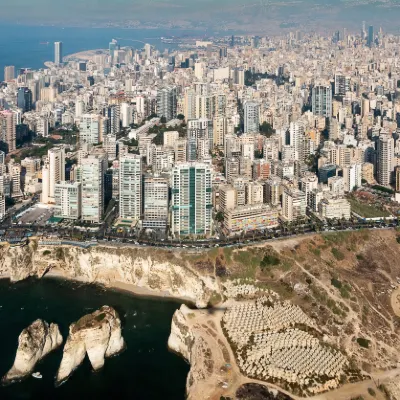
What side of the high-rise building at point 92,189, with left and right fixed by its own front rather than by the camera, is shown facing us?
front

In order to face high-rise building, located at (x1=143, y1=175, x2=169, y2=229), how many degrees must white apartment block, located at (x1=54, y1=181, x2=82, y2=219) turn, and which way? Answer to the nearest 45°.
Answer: approximately 90° to its left

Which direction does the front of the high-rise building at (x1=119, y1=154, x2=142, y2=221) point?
toward the camera

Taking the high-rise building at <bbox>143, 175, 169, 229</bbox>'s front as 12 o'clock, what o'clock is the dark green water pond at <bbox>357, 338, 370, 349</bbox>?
The dark green water pond is roughly at 11 o'clock from the high-rise building.

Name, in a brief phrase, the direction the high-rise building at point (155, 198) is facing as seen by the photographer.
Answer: facing the viewer

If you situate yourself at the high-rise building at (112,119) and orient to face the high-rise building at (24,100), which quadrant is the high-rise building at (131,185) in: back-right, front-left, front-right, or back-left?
back-left

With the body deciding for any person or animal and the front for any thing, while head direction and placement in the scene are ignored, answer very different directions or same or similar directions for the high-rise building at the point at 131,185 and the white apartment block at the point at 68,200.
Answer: same or similar directions

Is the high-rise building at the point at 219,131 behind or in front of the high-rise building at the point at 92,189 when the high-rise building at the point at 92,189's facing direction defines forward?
behind

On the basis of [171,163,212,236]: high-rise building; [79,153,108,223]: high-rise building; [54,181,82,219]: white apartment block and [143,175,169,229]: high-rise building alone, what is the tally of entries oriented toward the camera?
4

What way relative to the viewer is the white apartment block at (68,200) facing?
toward the camera

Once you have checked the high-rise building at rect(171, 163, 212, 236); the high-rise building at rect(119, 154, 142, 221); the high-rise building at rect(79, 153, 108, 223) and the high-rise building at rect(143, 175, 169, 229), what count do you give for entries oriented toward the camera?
4

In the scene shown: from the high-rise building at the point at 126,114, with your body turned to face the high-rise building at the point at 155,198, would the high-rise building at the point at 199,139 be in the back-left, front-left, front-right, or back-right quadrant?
front-left

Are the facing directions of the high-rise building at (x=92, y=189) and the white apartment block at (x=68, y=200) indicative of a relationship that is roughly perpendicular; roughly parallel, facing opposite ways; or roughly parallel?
roughly parallel

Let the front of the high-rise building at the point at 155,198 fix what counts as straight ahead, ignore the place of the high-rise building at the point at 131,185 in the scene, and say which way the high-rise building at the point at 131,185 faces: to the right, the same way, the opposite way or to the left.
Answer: the same way
